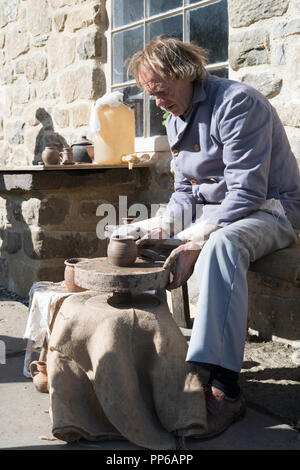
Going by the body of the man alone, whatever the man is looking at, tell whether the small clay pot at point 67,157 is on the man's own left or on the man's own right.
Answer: on the man's own right

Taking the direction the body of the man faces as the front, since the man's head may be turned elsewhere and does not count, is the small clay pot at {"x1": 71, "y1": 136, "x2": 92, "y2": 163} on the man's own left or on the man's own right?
on the man's own right

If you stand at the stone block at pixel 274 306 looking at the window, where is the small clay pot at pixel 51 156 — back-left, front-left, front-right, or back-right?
front-left

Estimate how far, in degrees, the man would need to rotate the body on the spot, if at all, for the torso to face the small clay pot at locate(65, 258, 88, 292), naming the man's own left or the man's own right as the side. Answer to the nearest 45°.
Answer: approximately 45° to the man's own right

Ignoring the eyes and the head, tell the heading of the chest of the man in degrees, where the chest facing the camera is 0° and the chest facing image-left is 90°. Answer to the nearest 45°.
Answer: approximately 45°

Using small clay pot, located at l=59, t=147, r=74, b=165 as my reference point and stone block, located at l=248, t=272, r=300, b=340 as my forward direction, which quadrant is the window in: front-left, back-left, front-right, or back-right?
front-left
